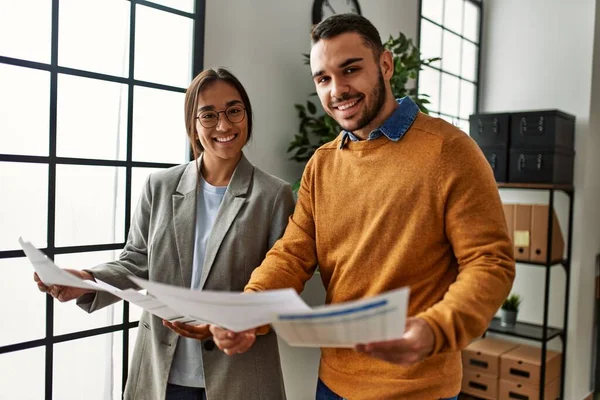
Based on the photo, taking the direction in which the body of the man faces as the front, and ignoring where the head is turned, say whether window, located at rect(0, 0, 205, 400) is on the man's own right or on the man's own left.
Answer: on the man's own right

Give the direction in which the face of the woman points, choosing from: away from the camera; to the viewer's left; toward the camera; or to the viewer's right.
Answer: toward the camera

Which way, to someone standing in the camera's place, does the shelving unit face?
facing the viewer and to the left of the viewer

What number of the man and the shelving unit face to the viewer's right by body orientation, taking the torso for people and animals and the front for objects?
0

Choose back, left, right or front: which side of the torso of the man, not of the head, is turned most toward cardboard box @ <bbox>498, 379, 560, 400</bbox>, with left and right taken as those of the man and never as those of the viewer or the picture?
back

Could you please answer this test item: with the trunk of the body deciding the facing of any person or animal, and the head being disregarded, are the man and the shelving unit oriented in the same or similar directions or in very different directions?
same or similar directions

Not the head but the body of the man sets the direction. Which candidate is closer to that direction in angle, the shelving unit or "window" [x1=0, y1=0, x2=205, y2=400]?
the window

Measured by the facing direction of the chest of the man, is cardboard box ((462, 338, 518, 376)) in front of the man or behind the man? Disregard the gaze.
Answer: behind
